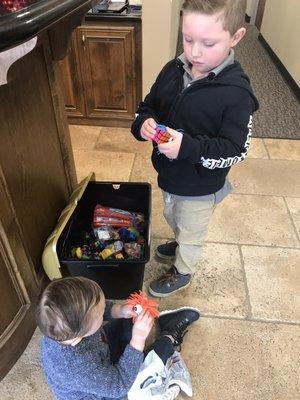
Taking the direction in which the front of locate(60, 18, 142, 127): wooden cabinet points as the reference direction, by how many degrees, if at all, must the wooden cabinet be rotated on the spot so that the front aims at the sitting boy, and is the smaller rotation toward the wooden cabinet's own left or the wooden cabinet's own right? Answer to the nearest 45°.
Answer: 0° — it already faces them

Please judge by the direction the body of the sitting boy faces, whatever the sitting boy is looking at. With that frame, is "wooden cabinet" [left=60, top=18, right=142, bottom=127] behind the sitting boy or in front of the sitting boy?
in front

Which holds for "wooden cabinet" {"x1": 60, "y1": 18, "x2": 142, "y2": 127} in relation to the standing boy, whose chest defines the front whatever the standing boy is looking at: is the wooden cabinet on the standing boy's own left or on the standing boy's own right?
on the standing boy's own right

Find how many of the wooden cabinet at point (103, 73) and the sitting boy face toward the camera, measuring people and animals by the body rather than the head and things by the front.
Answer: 1

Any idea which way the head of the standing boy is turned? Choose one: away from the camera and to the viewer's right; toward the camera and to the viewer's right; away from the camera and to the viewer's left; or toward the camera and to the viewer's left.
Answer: toward the camera and to the viewer's left

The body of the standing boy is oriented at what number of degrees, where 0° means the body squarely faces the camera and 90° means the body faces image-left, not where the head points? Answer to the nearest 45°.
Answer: approximately 45°

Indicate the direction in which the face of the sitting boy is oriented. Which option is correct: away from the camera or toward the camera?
away from the camera

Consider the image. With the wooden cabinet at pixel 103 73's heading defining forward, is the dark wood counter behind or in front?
in front

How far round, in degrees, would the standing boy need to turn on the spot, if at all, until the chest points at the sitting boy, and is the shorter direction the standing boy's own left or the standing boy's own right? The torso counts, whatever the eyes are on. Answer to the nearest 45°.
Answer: approximately 45° to the standing boy's own left

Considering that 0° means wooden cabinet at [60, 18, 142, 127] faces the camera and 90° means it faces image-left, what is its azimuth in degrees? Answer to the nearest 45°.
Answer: approximately 0°

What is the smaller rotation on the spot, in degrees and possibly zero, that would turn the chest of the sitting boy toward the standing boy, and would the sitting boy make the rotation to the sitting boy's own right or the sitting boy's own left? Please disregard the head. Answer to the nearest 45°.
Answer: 0° — they already face them

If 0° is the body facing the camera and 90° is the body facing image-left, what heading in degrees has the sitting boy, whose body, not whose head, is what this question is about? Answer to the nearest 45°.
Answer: approximately 225°

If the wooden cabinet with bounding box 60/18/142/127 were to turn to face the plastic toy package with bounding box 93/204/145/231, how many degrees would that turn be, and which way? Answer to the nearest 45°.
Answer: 0° — it already faces it
